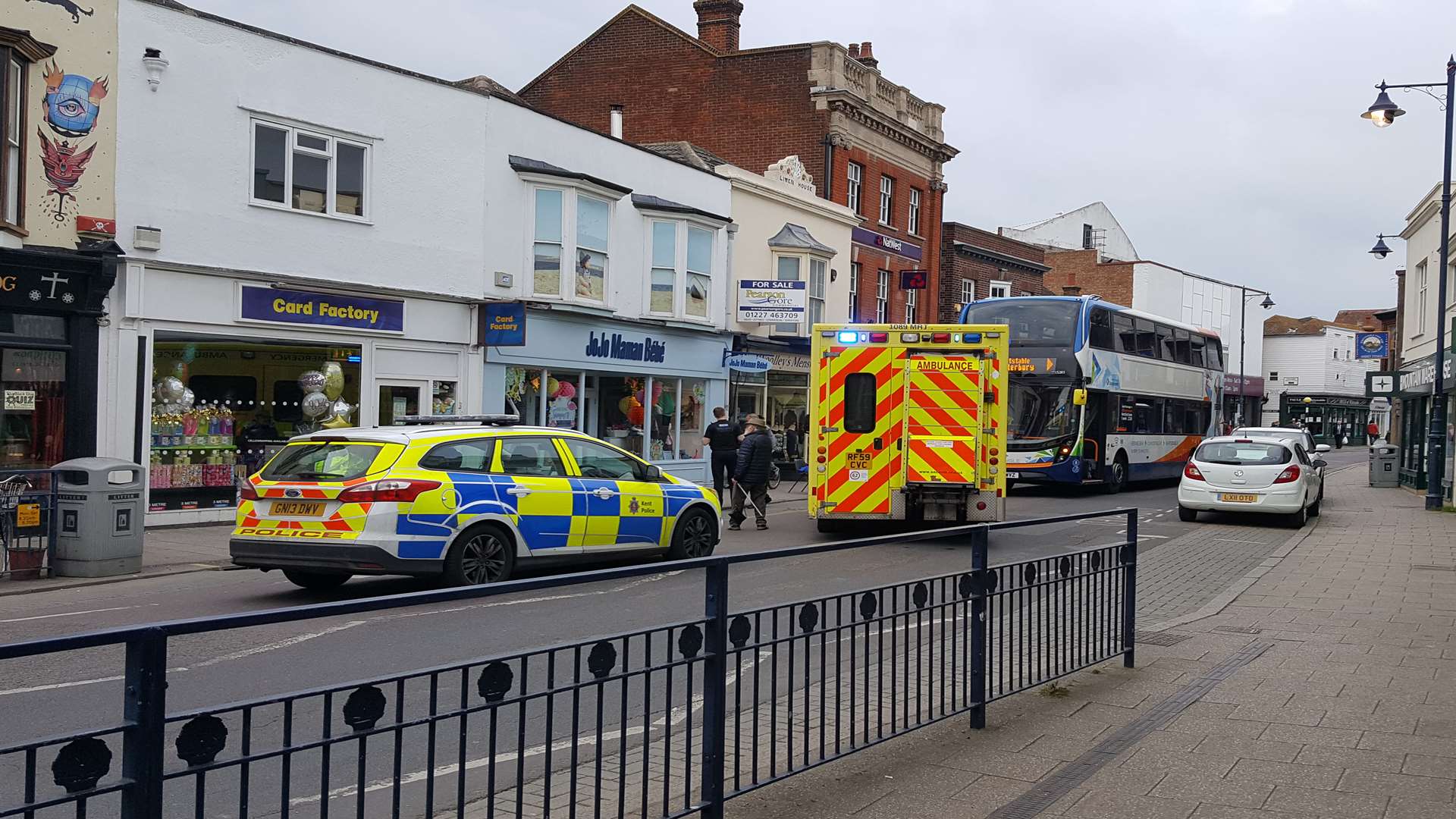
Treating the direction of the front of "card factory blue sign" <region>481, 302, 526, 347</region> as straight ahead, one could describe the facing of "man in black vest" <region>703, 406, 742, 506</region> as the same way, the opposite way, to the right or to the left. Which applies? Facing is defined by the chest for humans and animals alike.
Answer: the opposite way

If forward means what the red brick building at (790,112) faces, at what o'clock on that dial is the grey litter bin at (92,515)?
The grey litter bin is roughly at 2 o'clock from the red brick building.

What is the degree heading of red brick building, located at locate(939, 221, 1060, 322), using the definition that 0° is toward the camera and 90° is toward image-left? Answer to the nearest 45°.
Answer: approximately 315°

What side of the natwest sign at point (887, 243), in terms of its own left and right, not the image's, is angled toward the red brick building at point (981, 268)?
left

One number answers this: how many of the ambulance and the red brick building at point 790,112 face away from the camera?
1

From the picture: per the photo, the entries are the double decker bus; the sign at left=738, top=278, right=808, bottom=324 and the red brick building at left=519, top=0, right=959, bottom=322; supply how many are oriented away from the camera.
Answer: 0

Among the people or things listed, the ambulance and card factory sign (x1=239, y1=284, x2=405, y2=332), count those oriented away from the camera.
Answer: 1

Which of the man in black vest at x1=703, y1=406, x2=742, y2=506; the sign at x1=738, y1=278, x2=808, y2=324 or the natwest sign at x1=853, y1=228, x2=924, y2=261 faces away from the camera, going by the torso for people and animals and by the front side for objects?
the man in black vest

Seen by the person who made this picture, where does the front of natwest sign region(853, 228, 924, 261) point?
facing the viewer and to the right of the viewer

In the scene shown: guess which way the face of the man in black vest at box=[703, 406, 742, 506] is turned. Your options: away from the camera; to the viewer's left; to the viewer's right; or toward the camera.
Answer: away from the camera

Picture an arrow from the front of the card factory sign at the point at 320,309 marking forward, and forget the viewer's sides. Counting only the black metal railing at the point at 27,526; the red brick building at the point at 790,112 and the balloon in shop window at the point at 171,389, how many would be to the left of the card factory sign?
1

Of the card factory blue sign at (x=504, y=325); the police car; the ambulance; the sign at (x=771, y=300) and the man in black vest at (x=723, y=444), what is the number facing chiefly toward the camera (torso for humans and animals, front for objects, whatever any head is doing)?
2

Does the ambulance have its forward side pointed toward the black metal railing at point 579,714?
no

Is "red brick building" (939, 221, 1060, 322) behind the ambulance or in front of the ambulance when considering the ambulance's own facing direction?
in front

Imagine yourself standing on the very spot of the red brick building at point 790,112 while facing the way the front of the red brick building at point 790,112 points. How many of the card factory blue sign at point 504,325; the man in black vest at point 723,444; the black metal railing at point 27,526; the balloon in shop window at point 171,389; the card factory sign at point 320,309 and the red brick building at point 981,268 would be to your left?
1

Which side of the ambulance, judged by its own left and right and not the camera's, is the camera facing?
back

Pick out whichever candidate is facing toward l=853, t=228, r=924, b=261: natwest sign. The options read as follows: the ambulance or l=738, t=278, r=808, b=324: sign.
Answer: the ambulance

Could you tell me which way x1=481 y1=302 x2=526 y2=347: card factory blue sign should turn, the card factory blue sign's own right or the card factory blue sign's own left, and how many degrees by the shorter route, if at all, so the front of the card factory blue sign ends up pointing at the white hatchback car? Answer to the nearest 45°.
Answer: approximately 90° to the card factory blue sign's own left

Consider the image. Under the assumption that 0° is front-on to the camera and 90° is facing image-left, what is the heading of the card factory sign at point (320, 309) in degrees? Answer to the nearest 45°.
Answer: approximately 315°

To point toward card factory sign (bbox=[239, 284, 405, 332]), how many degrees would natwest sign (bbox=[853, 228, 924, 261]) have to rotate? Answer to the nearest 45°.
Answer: approximately 90° to its right
